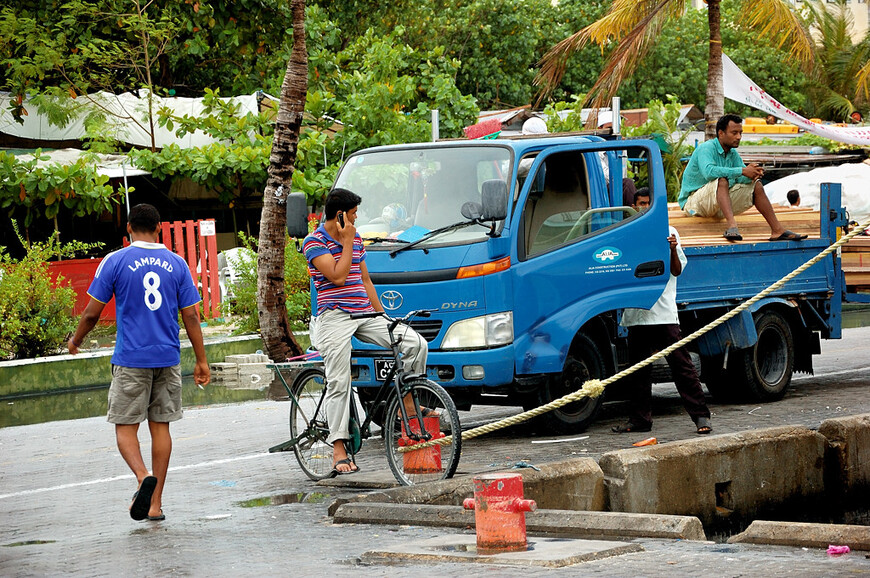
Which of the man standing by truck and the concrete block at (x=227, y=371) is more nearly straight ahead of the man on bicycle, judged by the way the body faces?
the man standing by truck

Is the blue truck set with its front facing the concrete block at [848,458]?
no

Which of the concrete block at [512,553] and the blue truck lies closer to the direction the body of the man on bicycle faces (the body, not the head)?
the concrete block

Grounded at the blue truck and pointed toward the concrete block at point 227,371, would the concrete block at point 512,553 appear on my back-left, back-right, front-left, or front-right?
back-left

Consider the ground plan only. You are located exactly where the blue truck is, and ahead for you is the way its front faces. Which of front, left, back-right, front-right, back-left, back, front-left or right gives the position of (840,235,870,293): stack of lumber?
back

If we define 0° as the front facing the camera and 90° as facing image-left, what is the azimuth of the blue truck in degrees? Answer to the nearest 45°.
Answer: approximately 45°

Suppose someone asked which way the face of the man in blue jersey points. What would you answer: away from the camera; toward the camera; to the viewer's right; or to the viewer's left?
away from the camera

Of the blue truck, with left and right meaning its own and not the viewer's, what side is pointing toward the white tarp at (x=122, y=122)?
right

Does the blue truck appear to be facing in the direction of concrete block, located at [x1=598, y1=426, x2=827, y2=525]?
no

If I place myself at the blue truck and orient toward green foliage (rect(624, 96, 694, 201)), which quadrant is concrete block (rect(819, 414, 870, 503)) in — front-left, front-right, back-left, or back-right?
back-right

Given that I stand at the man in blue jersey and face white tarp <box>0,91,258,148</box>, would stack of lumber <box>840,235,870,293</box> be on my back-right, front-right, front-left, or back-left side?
front-right

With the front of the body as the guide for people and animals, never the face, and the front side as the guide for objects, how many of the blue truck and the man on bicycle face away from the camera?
0

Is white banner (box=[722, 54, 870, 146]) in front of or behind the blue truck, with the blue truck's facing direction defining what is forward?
behind

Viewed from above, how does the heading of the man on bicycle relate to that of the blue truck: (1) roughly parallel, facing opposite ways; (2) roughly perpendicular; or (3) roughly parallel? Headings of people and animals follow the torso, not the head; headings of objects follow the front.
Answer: roughly perpendicular

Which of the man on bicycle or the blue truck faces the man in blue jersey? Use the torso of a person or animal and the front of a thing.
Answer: the blue truck
